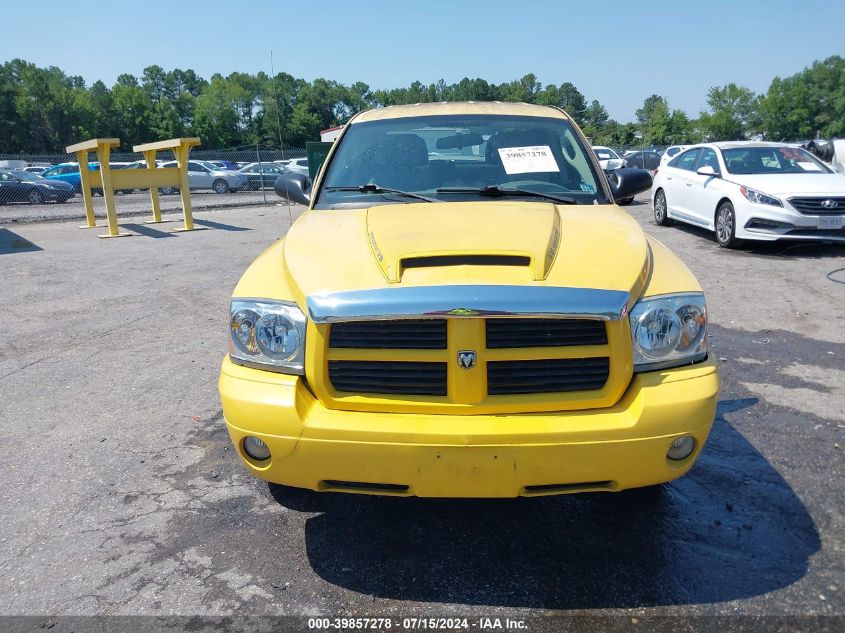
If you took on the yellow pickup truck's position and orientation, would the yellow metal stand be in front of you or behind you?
behind

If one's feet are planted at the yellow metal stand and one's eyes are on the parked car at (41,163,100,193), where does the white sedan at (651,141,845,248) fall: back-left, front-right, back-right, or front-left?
back-right

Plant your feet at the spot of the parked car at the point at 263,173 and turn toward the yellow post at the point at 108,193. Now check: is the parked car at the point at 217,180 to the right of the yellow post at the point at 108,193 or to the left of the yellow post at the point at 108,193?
right

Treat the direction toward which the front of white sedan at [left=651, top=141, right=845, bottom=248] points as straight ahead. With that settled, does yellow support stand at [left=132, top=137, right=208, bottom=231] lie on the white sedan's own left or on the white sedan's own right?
on the white sedan's own right

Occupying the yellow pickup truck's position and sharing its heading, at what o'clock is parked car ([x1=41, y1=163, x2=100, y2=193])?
The parked car is roughly at 5 o'clock from the yellow pickup truck.

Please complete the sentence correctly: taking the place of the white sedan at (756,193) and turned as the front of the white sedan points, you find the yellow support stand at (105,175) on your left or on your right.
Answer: on your right

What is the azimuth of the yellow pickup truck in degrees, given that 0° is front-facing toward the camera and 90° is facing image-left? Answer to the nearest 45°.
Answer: approximately 0°

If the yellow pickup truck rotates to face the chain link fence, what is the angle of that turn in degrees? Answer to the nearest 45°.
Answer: approximately 135° to its right
